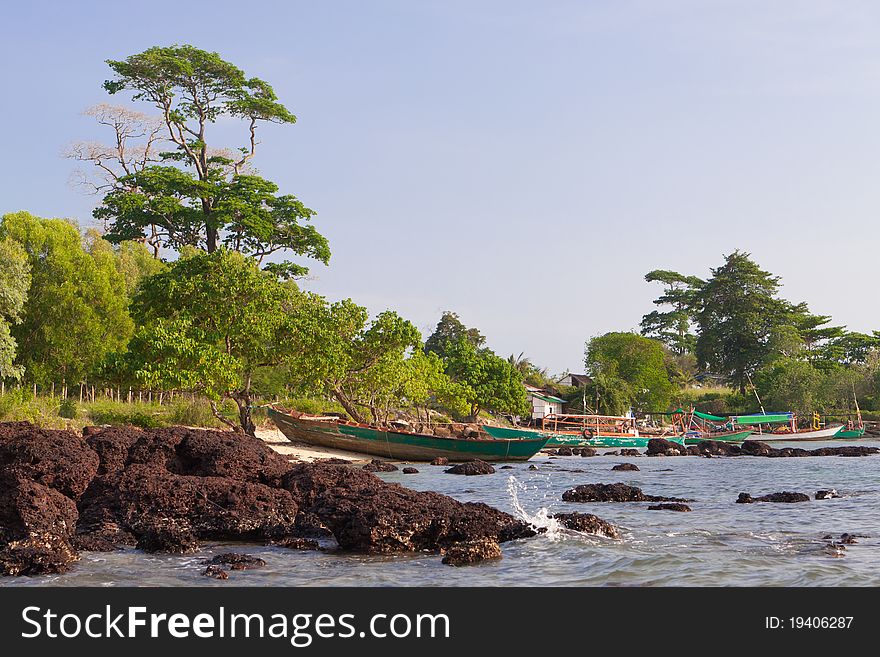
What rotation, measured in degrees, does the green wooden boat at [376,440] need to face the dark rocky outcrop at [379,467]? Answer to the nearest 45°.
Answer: approximately 90° to its left

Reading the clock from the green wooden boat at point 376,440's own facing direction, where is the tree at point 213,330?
The tree is roughly at 11 o'clock from the green wooden boat.

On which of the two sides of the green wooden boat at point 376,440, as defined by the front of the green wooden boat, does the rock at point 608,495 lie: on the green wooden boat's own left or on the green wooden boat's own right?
on the green wooden boat's own left

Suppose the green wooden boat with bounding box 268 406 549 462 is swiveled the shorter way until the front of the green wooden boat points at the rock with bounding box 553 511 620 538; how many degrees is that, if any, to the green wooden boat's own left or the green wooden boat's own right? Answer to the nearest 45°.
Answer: approximately 90° to the green wooden boat's own left

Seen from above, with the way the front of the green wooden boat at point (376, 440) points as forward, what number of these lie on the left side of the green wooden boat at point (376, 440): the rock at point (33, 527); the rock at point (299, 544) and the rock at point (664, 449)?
2

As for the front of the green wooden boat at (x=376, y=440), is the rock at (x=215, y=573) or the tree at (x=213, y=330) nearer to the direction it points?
the tree

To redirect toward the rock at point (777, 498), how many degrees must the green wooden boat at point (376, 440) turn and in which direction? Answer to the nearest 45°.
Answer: approximately 135° to its left

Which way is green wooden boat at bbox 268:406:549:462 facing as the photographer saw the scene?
facing to the left of the viewer

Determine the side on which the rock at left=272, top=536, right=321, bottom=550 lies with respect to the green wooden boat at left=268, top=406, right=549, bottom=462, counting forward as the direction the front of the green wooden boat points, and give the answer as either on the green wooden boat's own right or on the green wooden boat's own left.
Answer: on the green wooden boat's own left

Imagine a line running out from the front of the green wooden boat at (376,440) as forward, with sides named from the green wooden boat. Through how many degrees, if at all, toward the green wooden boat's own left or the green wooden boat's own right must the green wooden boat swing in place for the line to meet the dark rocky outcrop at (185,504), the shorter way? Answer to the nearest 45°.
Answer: approximately 90° to the green wooden boat's own left

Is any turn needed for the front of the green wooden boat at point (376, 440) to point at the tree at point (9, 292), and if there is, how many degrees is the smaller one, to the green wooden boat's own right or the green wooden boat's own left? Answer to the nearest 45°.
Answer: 0° — it already faces it
